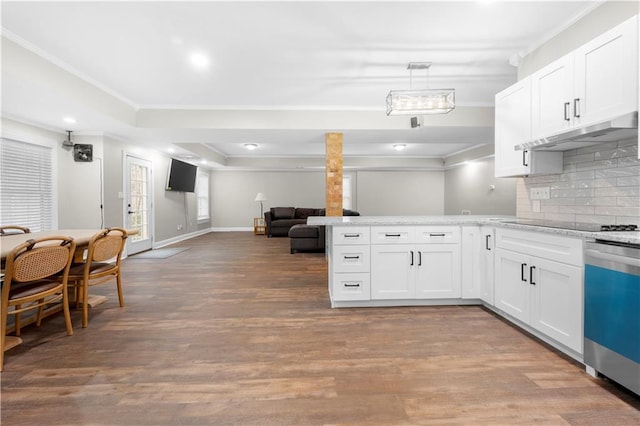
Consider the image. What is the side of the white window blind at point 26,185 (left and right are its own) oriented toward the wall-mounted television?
left

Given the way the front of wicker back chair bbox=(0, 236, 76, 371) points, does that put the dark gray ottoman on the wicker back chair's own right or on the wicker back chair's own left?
on the wicker back chair's own right

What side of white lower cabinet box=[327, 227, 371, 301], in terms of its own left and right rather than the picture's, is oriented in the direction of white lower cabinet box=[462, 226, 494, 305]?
left

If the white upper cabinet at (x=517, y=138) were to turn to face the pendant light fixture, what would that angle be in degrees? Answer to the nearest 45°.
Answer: approximately 45° to its right

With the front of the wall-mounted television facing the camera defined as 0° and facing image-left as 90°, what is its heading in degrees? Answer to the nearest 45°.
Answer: approximately 315°

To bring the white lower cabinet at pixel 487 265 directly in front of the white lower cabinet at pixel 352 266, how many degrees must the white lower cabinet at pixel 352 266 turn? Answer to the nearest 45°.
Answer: approximately 90° to its left

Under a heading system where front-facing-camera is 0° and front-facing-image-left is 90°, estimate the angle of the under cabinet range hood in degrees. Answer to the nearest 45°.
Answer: approximately 45°

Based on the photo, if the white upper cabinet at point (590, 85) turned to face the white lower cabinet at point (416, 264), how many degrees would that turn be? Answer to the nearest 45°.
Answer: approximately 45° to its right

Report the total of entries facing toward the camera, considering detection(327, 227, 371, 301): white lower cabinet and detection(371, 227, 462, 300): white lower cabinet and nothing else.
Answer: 2

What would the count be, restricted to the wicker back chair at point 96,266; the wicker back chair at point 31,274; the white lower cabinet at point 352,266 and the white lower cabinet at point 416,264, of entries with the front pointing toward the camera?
2

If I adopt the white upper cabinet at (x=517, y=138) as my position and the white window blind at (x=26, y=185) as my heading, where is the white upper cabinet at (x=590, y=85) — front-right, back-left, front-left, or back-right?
back-left

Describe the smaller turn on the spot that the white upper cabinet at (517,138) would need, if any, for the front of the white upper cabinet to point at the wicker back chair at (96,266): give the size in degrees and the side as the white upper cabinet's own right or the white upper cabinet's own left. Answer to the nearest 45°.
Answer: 0° — it already faces it
